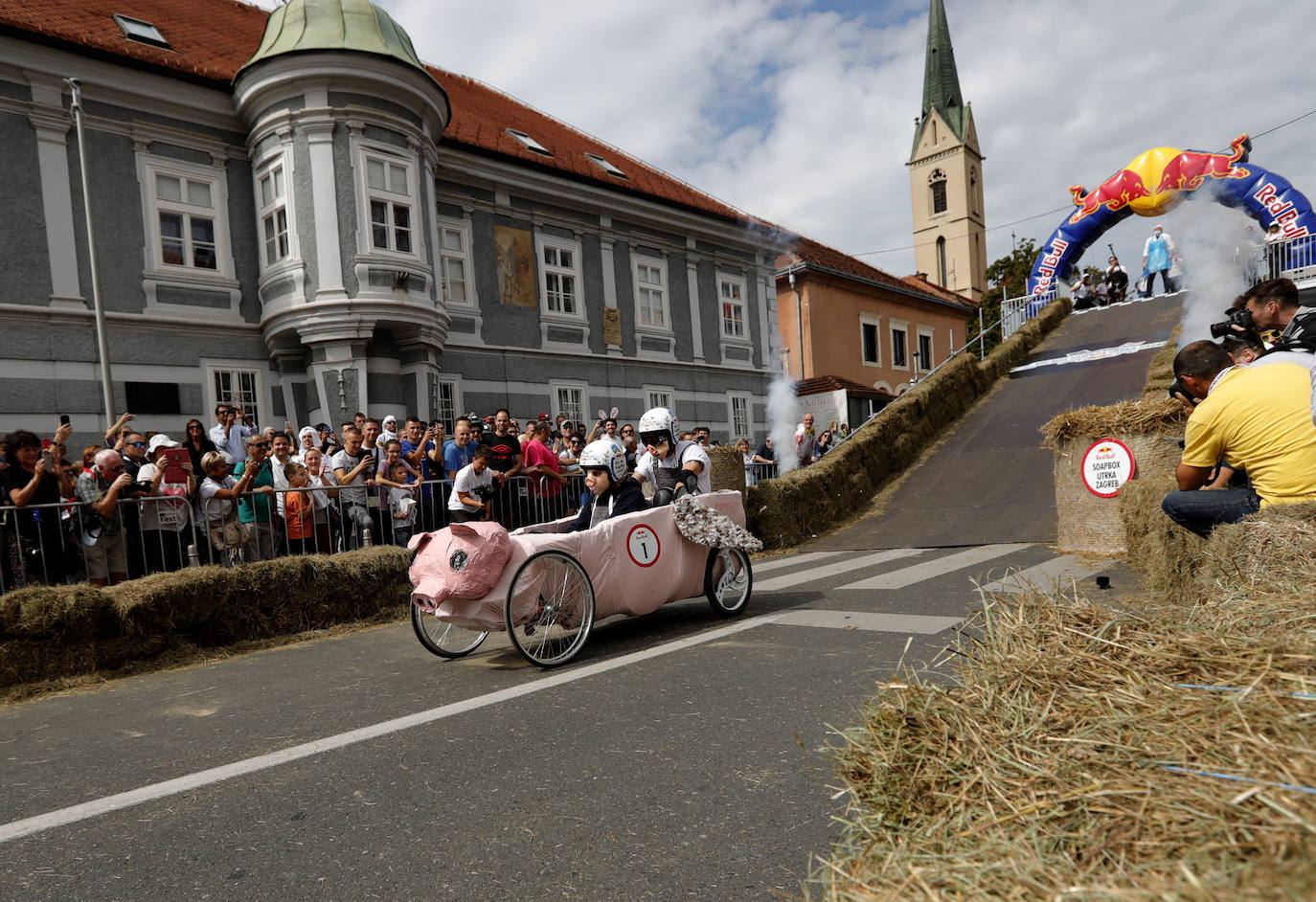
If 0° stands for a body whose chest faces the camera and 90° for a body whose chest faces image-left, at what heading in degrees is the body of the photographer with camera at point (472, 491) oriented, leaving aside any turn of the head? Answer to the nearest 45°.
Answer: approximately 315°

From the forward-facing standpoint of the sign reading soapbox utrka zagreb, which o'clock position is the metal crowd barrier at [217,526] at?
The metal crowd barrier is roughly at 2 o'clock from the sign reading soapbox utrka zagreb.

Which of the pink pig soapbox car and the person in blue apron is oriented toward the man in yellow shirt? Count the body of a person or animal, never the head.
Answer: the person in blue apron

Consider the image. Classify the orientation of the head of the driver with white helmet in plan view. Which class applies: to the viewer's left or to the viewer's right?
to the viewer's left

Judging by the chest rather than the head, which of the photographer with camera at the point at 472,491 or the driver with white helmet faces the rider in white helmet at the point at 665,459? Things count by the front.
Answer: the photographer with camera

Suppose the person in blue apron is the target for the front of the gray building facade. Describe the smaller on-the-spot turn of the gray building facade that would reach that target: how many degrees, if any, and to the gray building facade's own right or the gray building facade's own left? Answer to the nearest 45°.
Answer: approximately 45° to the gray building facade's own left

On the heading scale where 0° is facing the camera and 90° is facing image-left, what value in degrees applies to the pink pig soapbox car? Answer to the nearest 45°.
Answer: approximately 45°

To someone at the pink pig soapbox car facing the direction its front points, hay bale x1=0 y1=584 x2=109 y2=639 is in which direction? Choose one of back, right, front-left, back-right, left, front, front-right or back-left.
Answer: front-right

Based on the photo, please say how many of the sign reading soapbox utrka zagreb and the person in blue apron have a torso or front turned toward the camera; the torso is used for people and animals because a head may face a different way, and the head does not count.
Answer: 2

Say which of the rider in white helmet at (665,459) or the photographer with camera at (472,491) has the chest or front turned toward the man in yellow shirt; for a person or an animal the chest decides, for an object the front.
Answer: the photographer with camera

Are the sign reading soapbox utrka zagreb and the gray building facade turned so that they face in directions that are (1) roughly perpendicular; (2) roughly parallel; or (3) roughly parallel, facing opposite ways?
roughly perpendicular

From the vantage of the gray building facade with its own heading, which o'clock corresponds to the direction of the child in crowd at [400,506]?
The child in crowd is roughly at 1 o'clock from the gray building facade.

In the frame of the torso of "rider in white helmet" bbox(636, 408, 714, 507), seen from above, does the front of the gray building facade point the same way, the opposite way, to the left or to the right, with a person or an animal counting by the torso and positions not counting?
to the left
